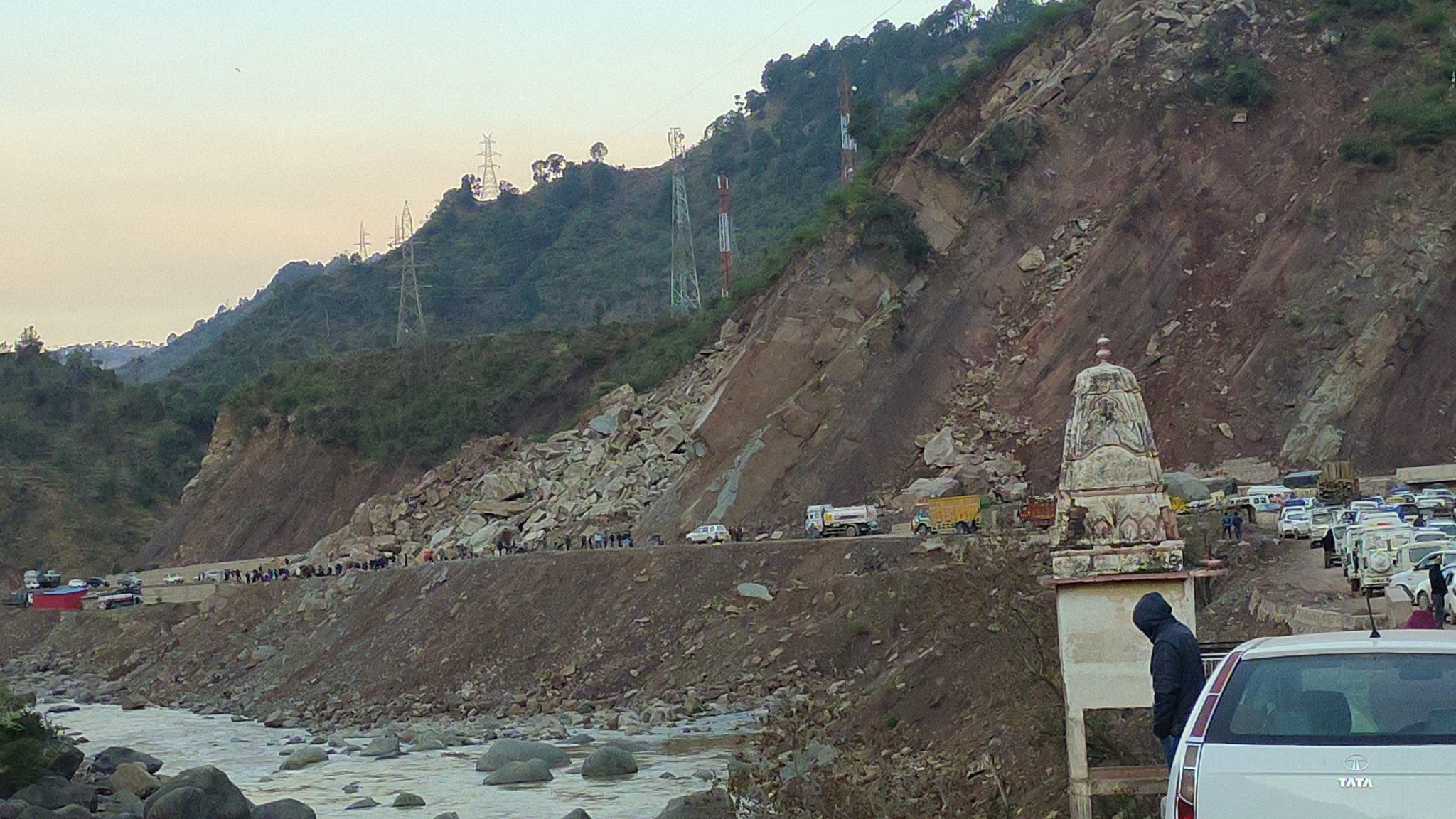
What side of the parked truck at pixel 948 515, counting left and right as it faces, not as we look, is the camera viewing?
left

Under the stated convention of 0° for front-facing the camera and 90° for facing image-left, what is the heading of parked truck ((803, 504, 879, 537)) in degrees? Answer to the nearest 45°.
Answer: approximately 90°

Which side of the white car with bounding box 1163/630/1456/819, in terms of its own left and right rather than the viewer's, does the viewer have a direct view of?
back

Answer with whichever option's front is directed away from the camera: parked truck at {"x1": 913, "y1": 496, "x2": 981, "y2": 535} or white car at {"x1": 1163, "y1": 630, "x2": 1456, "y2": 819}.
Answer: the white car

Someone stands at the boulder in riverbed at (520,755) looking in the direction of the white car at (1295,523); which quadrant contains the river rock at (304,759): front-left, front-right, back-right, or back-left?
back-left

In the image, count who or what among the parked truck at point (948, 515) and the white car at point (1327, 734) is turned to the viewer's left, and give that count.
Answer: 1

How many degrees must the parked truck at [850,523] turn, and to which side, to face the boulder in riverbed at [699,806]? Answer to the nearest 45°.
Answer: approximately 90° to its left

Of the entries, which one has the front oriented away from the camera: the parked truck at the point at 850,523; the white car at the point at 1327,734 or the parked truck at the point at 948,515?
the white car

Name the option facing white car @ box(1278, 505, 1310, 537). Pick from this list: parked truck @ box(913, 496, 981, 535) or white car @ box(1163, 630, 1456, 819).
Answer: white car @ box(1163, 630, 1456, 819)

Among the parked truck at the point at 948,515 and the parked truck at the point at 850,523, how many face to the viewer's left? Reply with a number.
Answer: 2

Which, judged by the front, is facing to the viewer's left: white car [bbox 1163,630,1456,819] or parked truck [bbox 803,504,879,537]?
the parked truck

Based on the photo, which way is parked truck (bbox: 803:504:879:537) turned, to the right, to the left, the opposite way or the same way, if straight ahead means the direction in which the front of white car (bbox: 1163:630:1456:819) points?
to the left

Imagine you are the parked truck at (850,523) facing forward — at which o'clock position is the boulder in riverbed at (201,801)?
The boulder in riverbed is roughly at 10 o'clock from the parked truck.

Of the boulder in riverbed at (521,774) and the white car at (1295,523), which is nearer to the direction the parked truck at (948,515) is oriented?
the boulder in riverbed
